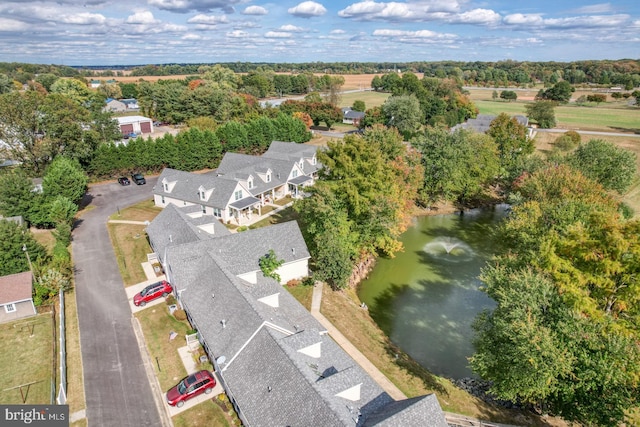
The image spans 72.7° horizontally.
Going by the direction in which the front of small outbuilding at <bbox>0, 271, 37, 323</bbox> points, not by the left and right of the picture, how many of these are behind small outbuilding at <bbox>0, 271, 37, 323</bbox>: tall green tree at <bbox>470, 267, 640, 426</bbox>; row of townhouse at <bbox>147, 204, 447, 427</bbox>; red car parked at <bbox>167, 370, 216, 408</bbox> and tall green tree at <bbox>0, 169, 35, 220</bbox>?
1

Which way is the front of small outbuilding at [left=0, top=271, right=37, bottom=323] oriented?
toward the camera

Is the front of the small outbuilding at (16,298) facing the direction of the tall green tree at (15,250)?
no

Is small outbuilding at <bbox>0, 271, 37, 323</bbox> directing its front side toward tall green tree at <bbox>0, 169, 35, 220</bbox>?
no

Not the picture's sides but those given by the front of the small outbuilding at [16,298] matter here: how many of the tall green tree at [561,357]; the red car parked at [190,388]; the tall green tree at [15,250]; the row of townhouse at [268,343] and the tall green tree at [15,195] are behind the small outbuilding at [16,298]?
2

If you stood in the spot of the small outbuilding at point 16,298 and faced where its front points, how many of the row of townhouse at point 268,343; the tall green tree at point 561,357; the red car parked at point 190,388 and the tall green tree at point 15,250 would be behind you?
1

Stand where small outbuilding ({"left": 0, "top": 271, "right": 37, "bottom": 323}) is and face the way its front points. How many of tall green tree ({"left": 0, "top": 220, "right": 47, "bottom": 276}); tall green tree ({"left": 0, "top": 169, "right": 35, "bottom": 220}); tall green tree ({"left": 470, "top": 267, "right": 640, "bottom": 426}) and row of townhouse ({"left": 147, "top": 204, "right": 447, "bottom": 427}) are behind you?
2

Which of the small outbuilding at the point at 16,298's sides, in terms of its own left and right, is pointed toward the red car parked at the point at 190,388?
front

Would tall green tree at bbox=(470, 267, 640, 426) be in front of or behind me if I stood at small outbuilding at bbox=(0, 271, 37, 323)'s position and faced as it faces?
in front

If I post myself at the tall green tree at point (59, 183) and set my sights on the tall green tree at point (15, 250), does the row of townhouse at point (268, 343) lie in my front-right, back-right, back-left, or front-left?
front-left
